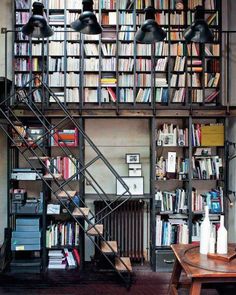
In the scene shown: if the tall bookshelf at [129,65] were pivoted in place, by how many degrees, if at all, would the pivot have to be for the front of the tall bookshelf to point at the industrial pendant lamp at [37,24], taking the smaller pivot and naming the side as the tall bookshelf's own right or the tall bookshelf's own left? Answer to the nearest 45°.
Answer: approximately 45° to the tall bookshelf's own right

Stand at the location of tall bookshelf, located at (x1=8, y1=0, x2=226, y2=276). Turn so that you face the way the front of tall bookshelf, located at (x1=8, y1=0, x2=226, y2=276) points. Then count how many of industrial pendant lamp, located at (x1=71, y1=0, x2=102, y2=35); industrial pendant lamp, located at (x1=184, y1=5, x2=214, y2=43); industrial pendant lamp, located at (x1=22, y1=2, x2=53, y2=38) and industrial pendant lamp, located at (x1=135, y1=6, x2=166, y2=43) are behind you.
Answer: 0

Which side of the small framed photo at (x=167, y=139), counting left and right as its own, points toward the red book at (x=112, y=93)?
right

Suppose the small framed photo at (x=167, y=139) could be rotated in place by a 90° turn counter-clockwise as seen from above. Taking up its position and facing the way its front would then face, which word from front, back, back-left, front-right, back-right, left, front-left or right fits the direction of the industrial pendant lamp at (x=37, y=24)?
back-right

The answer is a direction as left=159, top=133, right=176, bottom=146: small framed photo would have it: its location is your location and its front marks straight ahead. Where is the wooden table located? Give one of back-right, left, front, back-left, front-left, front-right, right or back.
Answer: front

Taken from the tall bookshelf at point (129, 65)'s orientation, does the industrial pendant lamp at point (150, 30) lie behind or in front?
in front

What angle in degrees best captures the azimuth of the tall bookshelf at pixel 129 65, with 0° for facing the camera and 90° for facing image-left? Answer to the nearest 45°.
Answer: approximately 0°

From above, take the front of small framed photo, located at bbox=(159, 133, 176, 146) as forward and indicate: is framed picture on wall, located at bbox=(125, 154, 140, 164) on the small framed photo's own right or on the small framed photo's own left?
on the small framed photo's own right

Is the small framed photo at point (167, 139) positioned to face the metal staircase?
no

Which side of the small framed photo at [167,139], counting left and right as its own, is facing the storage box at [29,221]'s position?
right

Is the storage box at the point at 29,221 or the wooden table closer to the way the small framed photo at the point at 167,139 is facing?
the wooden table

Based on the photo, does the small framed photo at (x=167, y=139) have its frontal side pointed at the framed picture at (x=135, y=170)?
no

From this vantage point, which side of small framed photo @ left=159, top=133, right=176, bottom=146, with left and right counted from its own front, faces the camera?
front

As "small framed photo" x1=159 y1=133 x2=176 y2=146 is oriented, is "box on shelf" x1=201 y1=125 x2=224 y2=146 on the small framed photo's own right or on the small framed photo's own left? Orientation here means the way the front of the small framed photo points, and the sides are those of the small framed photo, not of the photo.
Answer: on the small framed photo's own left

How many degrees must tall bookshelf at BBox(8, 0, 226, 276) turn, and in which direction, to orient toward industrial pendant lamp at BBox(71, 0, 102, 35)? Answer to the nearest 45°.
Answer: approximately 45° to its right
